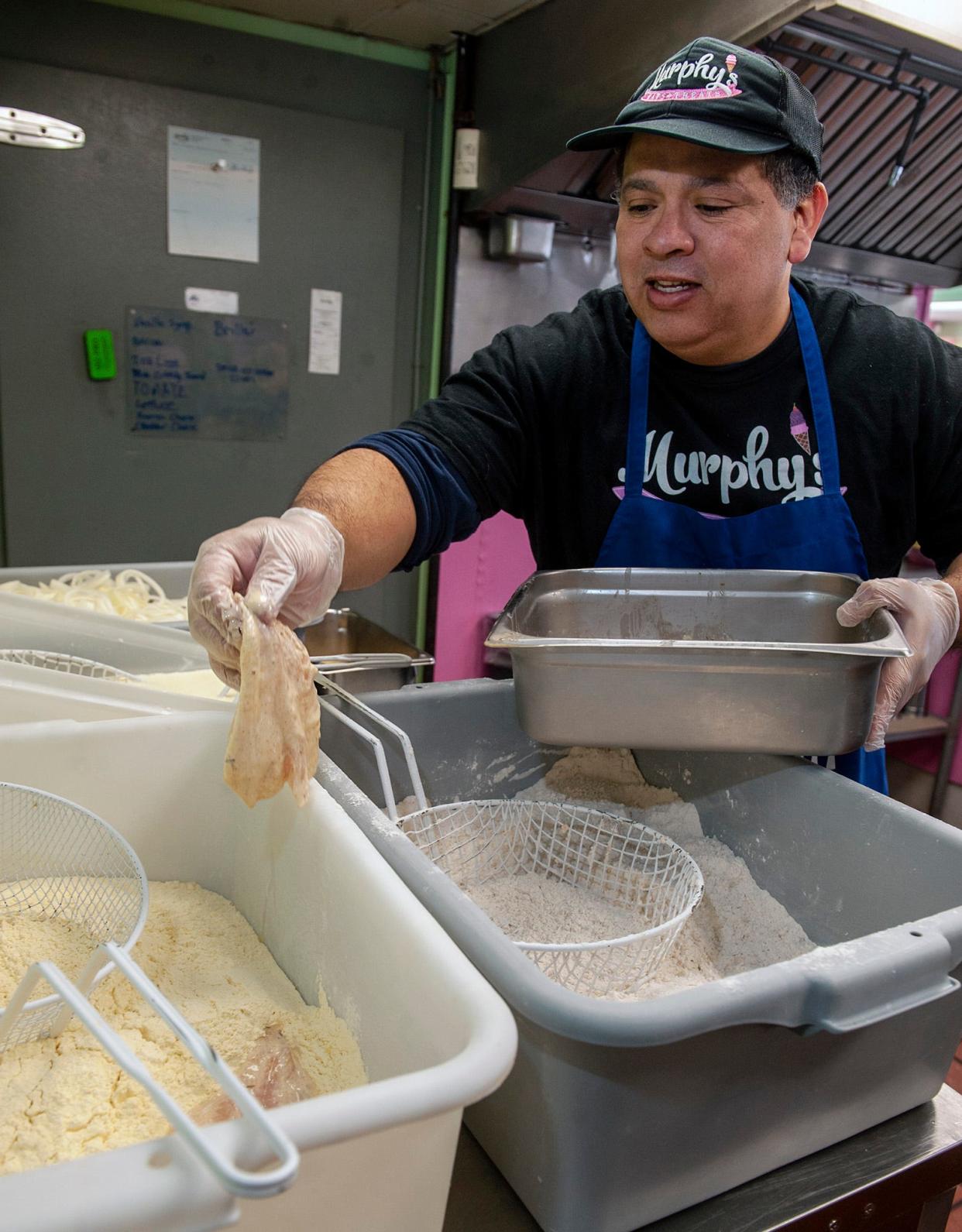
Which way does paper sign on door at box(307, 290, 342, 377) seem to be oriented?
toward the camera

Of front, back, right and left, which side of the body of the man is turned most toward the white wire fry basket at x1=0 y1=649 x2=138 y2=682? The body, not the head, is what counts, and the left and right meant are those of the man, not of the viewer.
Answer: right

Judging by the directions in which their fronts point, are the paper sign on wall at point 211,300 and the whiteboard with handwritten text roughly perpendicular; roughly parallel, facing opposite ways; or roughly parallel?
roughly parallel

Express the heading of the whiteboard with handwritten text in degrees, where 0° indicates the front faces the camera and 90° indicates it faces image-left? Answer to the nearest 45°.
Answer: approximately 0°

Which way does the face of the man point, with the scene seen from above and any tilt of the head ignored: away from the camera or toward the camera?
toward the camera

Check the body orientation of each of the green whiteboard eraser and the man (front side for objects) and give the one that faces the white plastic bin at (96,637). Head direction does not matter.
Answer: the green whiteboard eraser

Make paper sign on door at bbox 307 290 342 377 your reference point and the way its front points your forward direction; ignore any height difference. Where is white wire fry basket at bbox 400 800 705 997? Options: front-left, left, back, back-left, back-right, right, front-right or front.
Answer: front

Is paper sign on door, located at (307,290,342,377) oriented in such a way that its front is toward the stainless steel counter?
yes

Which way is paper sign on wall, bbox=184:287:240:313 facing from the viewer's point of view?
toward the camera

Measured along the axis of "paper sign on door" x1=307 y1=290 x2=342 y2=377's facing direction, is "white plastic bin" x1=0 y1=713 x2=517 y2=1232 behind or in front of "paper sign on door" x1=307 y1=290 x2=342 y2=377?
in front

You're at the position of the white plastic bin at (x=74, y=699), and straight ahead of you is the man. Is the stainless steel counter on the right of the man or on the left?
right

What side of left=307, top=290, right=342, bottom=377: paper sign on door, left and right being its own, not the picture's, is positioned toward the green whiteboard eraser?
right
